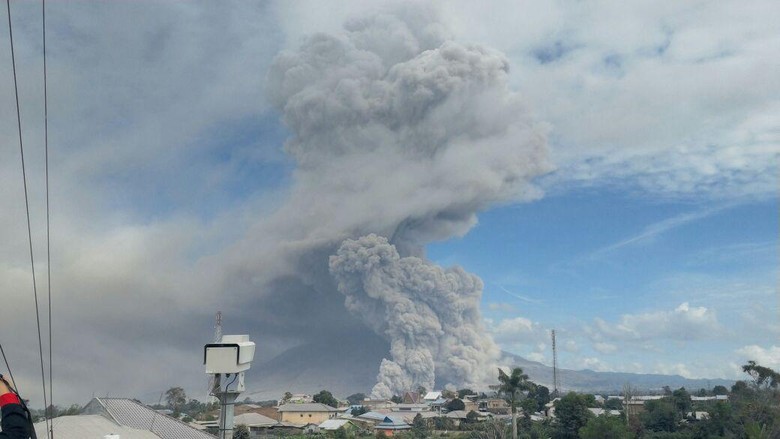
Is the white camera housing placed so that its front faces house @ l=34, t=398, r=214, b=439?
no
